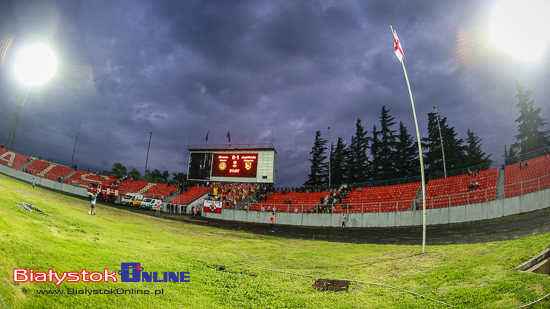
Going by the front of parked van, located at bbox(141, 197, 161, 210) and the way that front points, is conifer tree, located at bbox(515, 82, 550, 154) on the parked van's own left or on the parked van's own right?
on the parked van's own left

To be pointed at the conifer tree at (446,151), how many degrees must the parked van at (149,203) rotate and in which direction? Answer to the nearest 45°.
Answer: approximately 135° to its left

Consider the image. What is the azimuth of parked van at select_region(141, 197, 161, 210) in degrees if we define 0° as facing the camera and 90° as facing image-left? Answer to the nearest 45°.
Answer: approximately 45°
